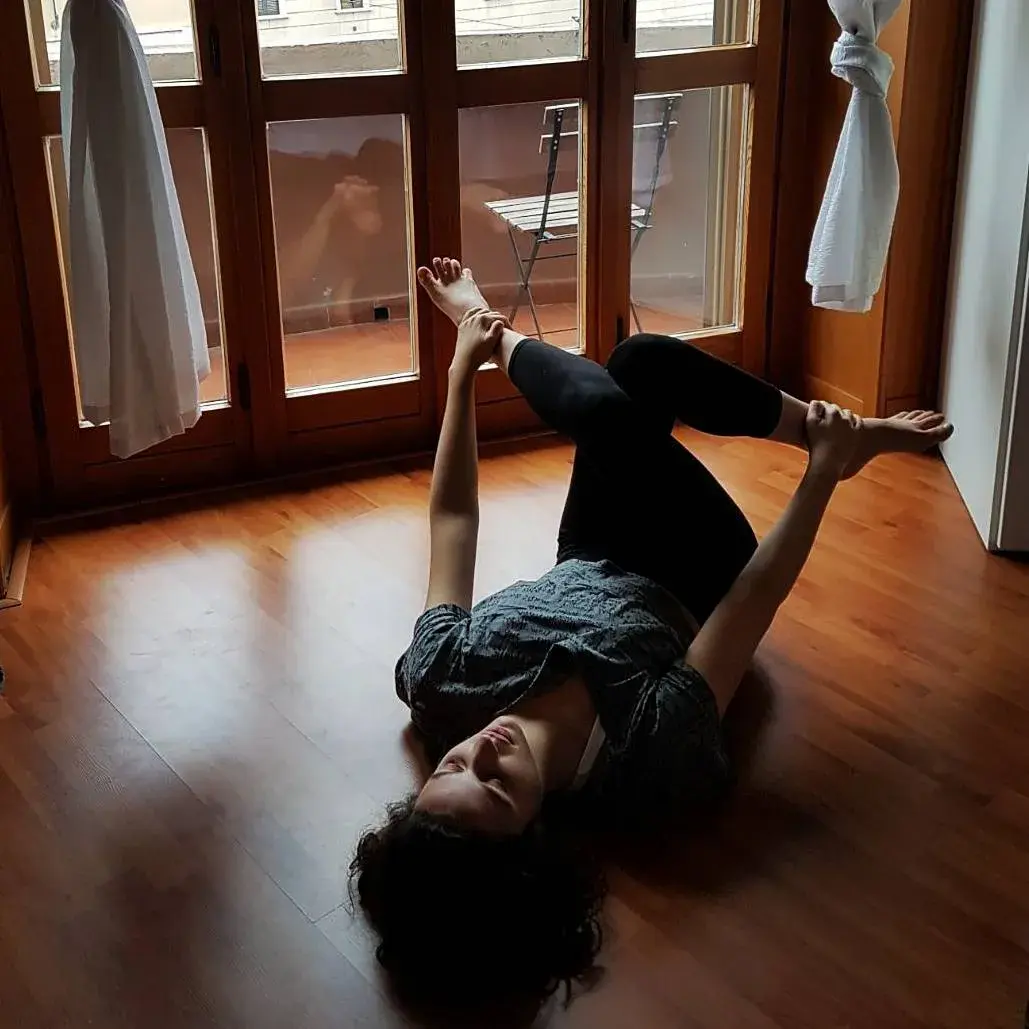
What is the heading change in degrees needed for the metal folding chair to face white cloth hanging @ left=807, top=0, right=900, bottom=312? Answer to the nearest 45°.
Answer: approximately 180°

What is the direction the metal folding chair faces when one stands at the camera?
facing away from the viewer and to the left of the viewer

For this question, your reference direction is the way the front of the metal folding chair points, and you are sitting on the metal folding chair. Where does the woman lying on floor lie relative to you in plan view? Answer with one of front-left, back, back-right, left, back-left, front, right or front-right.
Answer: back-left

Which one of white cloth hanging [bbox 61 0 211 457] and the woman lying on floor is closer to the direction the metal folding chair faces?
the white cloth hanging
